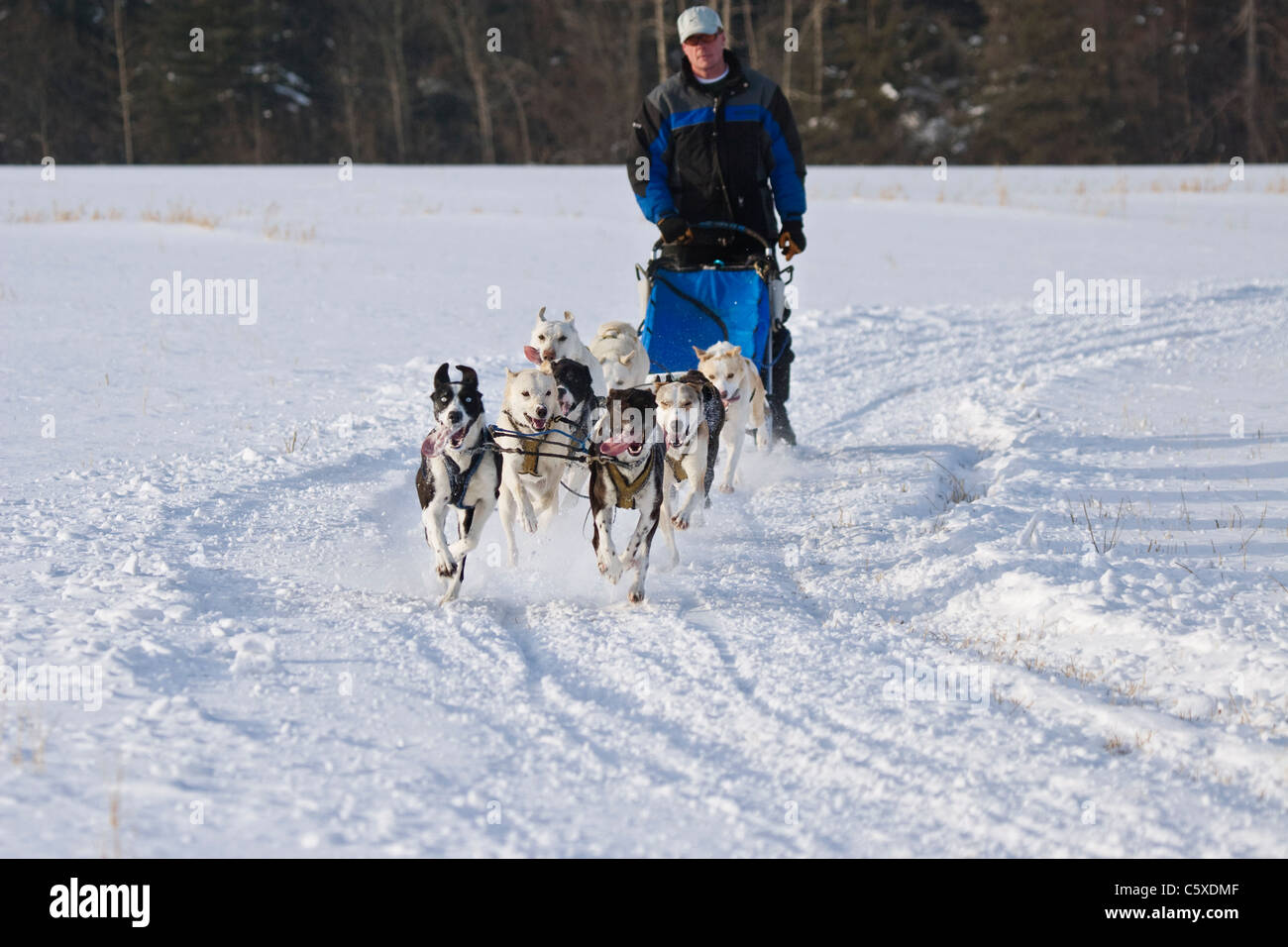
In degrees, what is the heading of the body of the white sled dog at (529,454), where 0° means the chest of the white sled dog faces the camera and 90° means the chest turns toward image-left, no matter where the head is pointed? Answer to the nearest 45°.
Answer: approximately 0°

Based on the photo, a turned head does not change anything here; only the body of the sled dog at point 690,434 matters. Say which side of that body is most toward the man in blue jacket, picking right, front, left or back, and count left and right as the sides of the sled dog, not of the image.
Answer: back

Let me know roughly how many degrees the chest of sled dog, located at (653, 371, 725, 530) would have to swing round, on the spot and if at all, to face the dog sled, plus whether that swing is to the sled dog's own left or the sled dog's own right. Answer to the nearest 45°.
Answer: approximately 180°

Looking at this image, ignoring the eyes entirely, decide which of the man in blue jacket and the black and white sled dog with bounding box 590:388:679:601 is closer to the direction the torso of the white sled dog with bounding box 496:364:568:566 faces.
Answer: the black and white sled dog

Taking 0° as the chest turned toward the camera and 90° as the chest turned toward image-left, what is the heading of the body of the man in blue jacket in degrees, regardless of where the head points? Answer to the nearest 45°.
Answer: approximately 0°
